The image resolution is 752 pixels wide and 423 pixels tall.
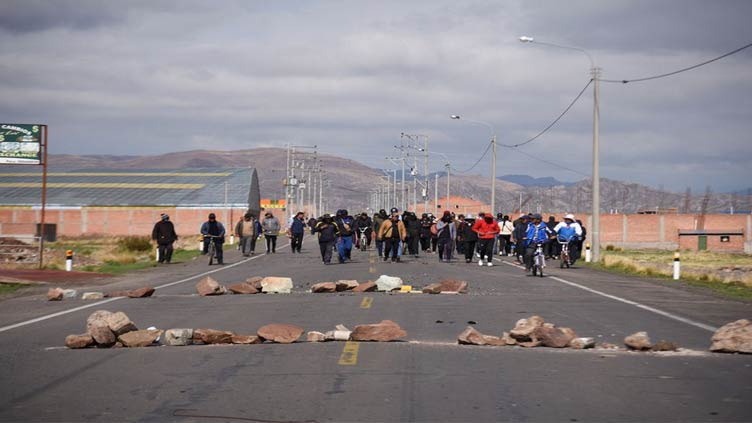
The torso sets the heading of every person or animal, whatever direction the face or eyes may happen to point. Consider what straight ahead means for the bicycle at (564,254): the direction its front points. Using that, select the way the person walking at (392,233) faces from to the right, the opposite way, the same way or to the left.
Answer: the same way

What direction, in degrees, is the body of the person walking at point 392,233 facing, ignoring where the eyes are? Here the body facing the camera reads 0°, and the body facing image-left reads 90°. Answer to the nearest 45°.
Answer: approximately 0°

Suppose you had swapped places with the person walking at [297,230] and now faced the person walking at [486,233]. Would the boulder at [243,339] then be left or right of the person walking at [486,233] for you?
right

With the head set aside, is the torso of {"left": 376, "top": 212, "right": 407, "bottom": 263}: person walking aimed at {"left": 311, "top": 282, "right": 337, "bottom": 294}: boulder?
yes

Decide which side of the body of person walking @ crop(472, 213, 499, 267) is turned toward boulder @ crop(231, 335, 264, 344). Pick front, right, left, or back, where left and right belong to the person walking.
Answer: front

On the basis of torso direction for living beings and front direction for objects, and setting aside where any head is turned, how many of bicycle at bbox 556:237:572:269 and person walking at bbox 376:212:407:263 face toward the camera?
2

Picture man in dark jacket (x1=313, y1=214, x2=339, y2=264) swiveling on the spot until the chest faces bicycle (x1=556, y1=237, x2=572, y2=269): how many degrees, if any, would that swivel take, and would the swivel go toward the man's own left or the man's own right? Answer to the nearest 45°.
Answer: approximately 90° to the man's own left

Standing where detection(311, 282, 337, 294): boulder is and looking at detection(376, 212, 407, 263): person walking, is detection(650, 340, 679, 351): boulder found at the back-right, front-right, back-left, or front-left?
back-right

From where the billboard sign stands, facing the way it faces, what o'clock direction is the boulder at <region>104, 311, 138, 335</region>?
The boulder is roughly at 12 o'clock from the billboard sign.

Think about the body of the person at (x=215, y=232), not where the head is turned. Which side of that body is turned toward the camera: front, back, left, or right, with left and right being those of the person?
front

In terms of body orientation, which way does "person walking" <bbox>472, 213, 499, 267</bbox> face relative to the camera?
toward the camera

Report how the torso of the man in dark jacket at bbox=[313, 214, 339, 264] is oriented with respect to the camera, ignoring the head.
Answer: toward the camera
